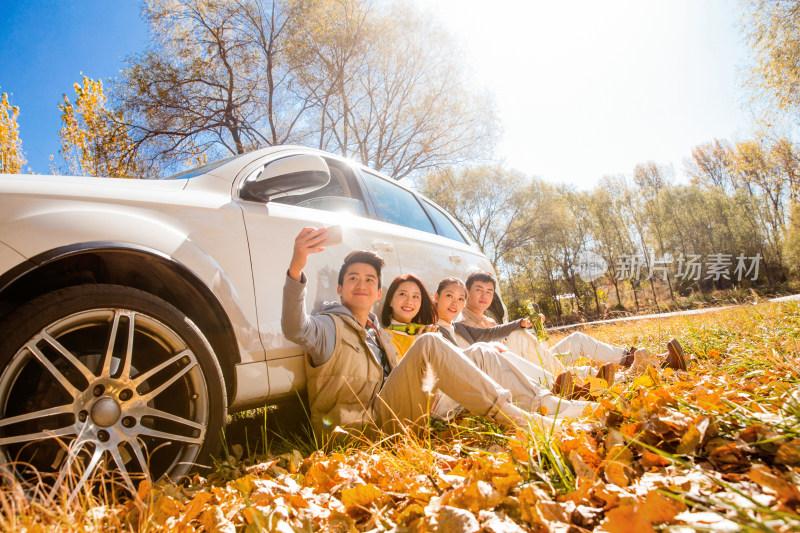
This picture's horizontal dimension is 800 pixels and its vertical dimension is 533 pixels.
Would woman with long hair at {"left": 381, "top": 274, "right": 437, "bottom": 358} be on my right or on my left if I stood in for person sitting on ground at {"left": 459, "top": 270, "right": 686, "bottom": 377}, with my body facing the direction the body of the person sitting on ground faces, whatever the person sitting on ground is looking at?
on my right

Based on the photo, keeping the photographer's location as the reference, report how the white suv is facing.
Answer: facing the viewer and to the left of the viewer

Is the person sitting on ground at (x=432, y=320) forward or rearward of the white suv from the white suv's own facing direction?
rearward

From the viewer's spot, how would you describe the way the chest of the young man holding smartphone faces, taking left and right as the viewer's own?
facing the viewer and to the right of the viewer

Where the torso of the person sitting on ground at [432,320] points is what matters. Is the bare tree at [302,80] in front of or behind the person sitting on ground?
behind

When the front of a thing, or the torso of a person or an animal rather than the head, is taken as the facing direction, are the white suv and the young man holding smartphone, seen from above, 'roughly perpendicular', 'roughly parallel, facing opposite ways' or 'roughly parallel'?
roughly perpendicular
